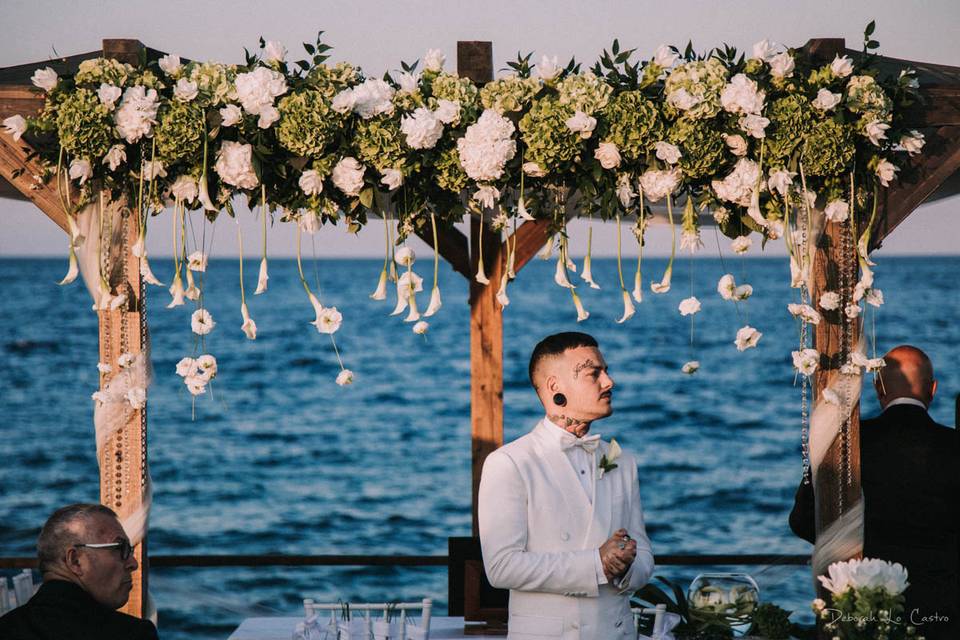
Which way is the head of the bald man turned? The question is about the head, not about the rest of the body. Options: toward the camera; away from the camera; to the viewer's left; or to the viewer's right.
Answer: away from the camera

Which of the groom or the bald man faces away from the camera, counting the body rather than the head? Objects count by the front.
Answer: the bald man

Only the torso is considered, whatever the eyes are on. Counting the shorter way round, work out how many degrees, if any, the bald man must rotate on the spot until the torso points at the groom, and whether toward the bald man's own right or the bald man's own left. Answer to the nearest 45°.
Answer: approximately 135° to the bald man's own left

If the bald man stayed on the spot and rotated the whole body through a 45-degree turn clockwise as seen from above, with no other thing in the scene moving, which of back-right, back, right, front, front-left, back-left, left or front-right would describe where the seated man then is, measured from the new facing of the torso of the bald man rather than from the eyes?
back

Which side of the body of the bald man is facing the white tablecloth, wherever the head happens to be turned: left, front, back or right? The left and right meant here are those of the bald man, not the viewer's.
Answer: left

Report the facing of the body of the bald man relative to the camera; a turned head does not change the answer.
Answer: away from the camera

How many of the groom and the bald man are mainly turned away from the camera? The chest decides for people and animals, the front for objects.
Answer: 1

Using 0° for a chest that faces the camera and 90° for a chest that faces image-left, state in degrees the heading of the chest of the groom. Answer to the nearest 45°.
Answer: approximately 315°

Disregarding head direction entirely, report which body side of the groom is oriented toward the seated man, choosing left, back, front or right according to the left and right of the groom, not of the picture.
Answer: right

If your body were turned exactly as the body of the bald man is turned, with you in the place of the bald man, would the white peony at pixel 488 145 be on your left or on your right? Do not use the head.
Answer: on your left

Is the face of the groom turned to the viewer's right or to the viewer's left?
to the viewer's right
